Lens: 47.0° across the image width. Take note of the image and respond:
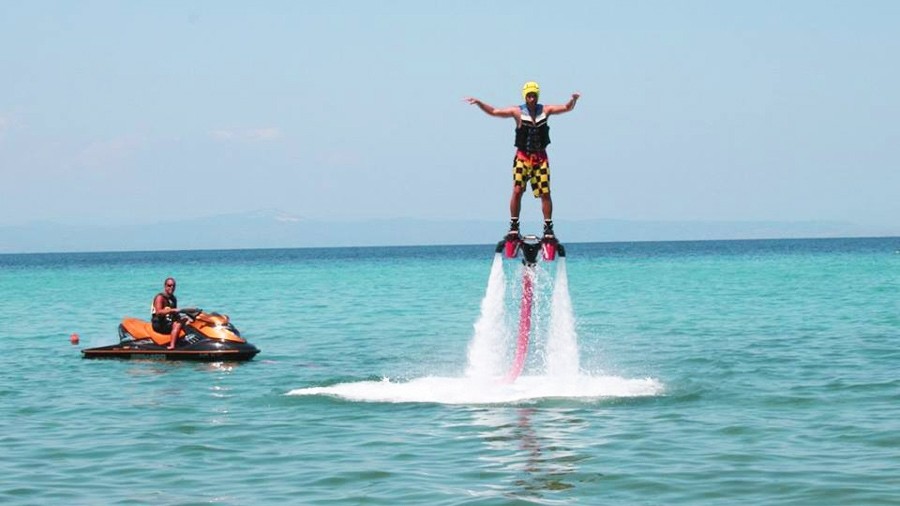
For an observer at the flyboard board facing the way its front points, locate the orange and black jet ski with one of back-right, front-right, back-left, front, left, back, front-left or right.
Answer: back-right

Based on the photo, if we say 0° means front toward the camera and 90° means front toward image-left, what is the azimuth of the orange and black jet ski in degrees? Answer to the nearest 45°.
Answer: approximately 270°

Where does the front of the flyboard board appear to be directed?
toward the camera

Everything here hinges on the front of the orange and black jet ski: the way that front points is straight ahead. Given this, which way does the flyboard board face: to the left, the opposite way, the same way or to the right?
to the right

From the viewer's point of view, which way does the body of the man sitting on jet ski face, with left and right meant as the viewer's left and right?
facing the viewer and to the right of the viewer

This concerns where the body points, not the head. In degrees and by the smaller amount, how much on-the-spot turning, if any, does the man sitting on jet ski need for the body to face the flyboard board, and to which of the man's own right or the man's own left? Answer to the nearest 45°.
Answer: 0° — they already face it

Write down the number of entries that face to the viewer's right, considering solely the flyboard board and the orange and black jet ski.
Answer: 1

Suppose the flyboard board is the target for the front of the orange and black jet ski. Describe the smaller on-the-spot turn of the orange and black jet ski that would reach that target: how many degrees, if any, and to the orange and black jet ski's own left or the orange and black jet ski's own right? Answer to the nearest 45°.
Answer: approximately 45° to the orange and black jet ski's own right

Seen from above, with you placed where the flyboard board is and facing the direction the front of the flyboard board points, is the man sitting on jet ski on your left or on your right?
on your right
